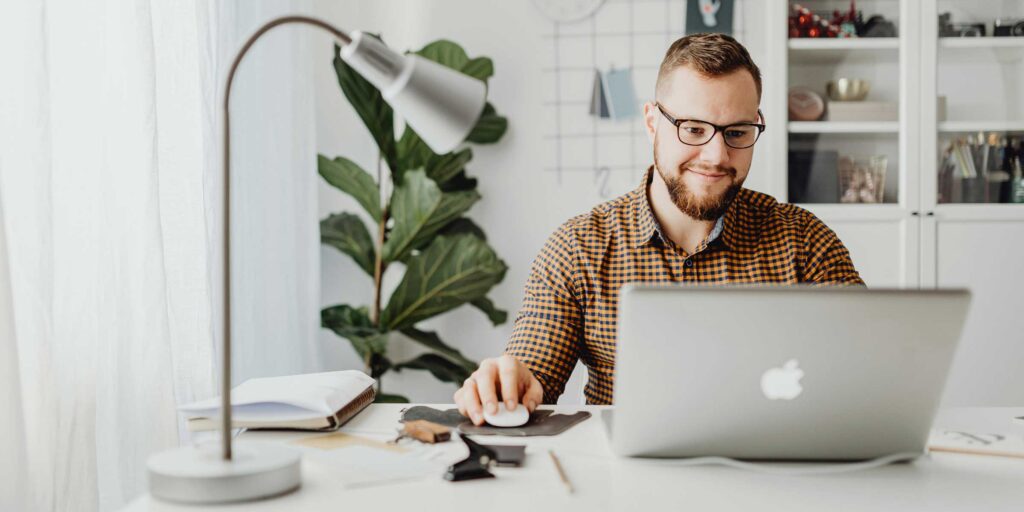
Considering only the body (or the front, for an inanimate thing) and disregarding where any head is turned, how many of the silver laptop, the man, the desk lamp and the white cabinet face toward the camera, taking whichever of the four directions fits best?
2

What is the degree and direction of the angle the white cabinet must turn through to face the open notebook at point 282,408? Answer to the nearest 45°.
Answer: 0° — it already faces it

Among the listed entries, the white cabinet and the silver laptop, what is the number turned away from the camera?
1

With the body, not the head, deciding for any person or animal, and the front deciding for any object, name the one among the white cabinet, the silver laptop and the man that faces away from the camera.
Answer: the silver laptop

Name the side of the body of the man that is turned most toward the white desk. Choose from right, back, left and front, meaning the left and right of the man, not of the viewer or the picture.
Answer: front

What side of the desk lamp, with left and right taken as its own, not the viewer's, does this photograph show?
right

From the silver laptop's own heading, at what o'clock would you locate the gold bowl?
The gold bowl is roughly at 12 o'clock from the silver laptop.

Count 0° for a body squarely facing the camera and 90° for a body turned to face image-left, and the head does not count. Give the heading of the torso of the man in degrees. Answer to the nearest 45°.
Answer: approximately 0°

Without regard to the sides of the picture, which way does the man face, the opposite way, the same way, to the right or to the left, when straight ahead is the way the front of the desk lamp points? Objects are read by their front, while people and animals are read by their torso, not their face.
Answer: to the right

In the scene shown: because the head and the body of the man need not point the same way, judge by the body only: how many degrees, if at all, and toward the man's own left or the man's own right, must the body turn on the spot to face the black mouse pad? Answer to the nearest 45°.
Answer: approximately 45° to the man's own right

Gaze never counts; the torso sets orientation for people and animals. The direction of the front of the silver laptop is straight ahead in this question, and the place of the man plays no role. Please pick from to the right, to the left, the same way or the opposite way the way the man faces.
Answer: the opposite way

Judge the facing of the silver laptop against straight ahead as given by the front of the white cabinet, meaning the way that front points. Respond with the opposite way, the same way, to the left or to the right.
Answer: the opposite way

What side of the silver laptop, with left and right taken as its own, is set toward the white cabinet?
front

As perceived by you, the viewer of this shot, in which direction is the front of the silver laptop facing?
facing away from the viewer
